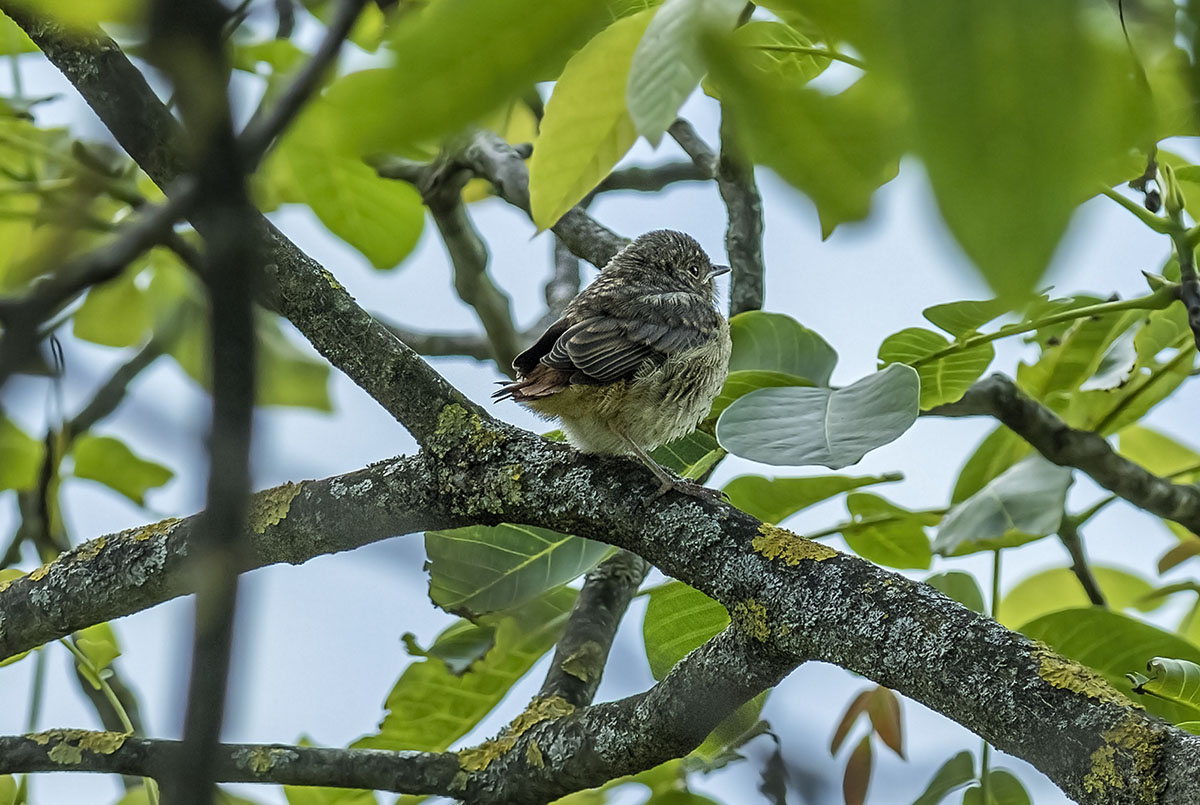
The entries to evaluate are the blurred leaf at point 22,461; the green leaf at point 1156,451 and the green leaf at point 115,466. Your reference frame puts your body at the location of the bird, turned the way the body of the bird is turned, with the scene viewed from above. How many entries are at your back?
2

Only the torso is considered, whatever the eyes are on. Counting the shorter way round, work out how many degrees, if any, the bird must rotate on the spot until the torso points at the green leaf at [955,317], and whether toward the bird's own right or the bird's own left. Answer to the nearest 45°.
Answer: approximately 45° to the bird's own right

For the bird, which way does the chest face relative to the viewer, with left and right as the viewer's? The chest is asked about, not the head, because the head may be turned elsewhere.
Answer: facing to the right of the viewer

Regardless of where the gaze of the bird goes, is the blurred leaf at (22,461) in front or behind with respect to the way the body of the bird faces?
behind

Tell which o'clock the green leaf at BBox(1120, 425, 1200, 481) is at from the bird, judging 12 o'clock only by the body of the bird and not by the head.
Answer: The green leaf is roughly at 11 o'clock from the bird.
